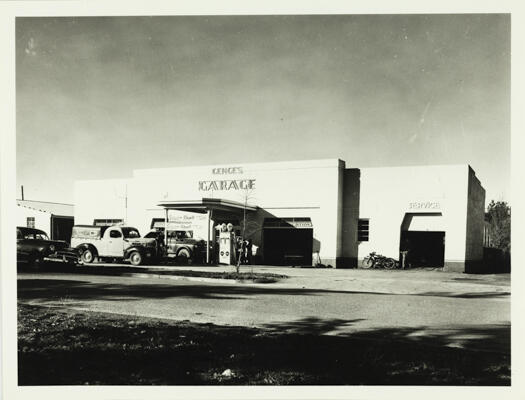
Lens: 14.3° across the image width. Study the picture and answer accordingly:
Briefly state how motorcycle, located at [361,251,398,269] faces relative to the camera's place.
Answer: facing to the left of the viewer

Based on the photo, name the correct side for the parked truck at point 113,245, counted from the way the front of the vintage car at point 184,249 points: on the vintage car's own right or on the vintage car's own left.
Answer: on the vintage car's own right
